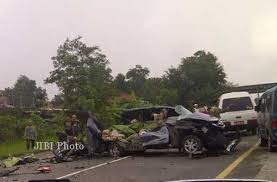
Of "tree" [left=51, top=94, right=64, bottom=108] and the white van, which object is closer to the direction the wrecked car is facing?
the white van

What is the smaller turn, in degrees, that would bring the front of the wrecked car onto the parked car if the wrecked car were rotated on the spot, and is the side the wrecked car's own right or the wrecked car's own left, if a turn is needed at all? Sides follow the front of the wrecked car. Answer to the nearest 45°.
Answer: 0° — it already faces it

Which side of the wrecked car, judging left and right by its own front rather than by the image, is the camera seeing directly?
right

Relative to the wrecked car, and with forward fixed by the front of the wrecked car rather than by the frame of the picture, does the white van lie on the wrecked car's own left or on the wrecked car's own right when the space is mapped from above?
on the wrecked car's own left

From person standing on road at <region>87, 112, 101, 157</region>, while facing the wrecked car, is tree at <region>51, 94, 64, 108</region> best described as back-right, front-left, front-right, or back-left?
back-left

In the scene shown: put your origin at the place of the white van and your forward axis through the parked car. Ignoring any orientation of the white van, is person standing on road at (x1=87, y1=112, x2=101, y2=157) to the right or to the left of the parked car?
right
